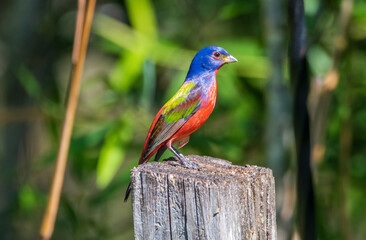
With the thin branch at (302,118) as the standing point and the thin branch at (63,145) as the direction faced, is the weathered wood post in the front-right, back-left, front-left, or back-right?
front-left

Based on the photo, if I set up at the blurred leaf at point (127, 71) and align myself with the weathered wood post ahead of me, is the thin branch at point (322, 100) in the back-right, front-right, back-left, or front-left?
front-left

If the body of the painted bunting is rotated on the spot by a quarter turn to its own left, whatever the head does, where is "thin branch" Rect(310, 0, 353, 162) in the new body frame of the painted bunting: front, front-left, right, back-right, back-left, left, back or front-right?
front-right

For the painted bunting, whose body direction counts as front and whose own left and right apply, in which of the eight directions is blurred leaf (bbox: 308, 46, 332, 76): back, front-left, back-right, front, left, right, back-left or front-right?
front-left

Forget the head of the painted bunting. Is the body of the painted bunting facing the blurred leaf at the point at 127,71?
no

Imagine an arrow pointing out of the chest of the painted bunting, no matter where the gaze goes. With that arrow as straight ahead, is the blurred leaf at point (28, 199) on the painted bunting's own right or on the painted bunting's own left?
on the painted bunting's own left

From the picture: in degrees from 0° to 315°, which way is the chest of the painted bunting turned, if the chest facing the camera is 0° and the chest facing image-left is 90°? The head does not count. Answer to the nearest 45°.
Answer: approximately 270°

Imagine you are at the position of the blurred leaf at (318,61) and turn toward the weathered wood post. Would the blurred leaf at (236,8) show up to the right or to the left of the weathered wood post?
right

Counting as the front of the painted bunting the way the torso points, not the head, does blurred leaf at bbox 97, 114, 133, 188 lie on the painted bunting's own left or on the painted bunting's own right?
on the painted bunting's own left

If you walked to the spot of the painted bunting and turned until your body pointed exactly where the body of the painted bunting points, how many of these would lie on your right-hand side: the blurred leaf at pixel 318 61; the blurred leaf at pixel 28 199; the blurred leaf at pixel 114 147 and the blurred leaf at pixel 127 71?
0

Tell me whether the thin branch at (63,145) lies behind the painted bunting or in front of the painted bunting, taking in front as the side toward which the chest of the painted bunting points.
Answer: behind
